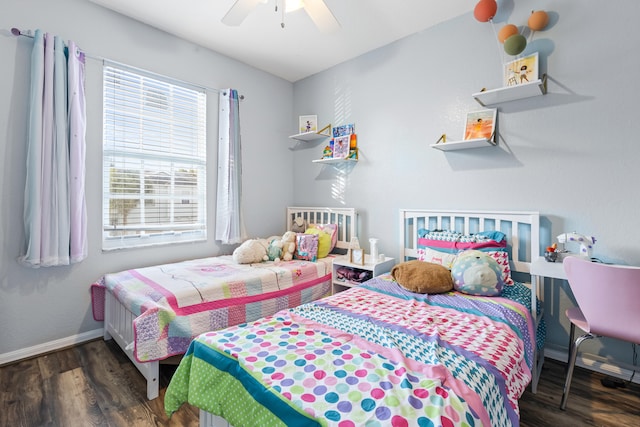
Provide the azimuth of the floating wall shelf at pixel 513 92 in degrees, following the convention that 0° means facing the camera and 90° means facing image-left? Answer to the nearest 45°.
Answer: approximately 45°

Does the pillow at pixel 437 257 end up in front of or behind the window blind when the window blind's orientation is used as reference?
in front

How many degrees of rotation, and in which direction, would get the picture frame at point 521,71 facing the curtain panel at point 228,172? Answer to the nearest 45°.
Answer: approximately 45° to its right

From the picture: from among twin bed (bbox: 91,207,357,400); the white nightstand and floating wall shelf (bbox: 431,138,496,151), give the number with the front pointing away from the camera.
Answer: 0

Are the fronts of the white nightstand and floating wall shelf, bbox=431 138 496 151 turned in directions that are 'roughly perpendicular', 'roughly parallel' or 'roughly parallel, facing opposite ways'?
roughly parallel

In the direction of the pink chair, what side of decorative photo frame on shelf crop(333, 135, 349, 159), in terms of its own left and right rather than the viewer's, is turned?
left

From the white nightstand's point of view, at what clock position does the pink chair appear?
The pink chair is roughly at 9 o'clock from the white nightstand.

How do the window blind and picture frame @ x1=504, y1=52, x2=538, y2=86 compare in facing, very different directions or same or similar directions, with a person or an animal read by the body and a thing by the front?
very different directions

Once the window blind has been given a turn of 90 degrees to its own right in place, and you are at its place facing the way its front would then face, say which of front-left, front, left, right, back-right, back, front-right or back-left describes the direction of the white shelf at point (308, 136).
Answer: back-left

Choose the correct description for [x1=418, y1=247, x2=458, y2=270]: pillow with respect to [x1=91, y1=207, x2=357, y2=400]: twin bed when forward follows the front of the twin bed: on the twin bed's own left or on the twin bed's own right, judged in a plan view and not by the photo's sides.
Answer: on the twin bed's own left

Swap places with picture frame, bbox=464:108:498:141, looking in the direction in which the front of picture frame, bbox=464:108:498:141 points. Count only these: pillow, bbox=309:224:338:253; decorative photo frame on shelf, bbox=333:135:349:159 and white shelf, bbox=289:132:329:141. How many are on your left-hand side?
0

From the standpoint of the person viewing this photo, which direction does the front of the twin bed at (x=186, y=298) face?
facing the viewer and to the left of the viewer

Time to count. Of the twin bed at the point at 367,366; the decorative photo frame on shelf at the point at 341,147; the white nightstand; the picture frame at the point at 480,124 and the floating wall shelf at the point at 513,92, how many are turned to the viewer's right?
0

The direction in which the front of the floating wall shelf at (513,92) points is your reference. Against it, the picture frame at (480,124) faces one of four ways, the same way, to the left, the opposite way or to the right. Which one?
the same way

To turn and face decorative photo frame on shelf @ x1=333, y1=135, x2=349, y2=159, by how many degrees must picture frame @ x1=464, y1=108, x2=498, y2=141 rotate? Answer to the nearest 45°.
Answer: approximately 45° to its right

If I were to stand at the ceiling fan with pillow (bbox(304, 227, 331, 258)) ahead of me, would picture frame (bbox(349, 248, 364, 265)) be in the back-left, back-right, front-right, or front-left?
front-right
